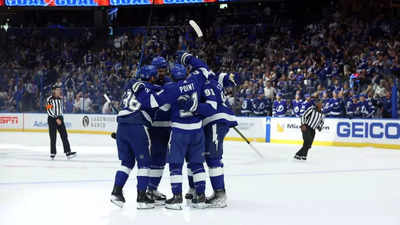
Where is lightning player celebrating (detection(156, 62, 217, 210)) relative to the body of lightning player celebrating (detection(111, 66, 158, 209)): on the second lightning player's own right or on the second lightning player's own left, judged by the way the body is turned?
on the second lightning player's own right

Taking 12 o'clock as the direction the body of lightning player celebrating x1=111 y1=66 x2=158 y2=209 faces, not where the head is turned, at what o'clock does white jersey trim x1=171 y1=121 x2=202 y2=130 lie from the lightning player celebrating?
The white jersey trim is roughly at 2 o'clock from the lightning player celebrating.

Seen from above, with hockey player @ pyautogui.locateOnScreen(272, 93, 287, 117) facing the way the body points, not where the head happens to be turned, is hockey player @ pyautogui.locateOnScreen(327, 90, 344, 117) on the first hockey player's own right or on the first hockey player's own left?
on the first hockey player's own left

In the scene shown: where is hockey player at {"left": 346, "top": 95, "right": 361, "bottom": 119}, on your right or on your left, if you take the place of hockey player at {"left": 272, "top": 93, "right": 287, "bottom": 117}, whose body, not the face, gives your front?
on your left

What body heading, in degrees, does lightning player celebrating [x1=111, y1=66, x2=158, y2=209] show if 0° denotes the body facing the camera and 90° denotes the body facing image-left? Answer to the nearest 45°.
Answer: approximately 225°

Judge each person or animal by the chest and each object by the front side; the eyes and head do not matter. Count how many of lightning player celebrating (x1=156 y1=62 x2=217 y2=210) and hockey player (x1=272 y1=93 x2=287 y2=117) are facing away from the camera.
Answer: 1

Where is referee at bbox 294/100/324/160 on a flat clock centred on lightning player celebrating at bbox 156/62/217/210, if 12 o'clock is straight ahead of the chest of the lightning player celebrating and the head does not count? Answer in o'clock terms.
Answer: The referee is roughly at 1 o'clock from the lightning player celebrating.

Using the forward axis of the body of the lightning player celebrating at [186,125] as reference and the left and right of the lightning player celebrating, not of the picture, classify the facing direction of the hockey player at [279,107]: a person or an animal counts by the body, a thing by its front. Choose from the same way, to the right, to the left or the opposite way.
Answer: the opposite way

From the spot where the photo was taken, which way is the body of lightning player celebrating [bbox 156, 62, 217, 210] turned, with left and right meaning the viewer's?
facing away from the viewer

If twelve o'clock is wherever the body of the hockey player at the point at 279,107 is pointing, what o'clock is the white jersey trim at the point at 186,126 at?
The white jersey trim is roughly at 12 o'clock from the hockey player.

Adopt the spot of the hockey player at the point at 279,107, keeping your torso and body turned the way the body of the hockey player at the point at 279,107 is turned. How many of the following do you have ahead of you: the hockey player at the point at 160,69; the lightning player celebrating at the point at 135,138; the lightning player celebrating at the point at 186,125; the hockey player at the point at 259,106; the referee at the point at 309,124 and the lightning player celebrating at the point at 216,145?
5
